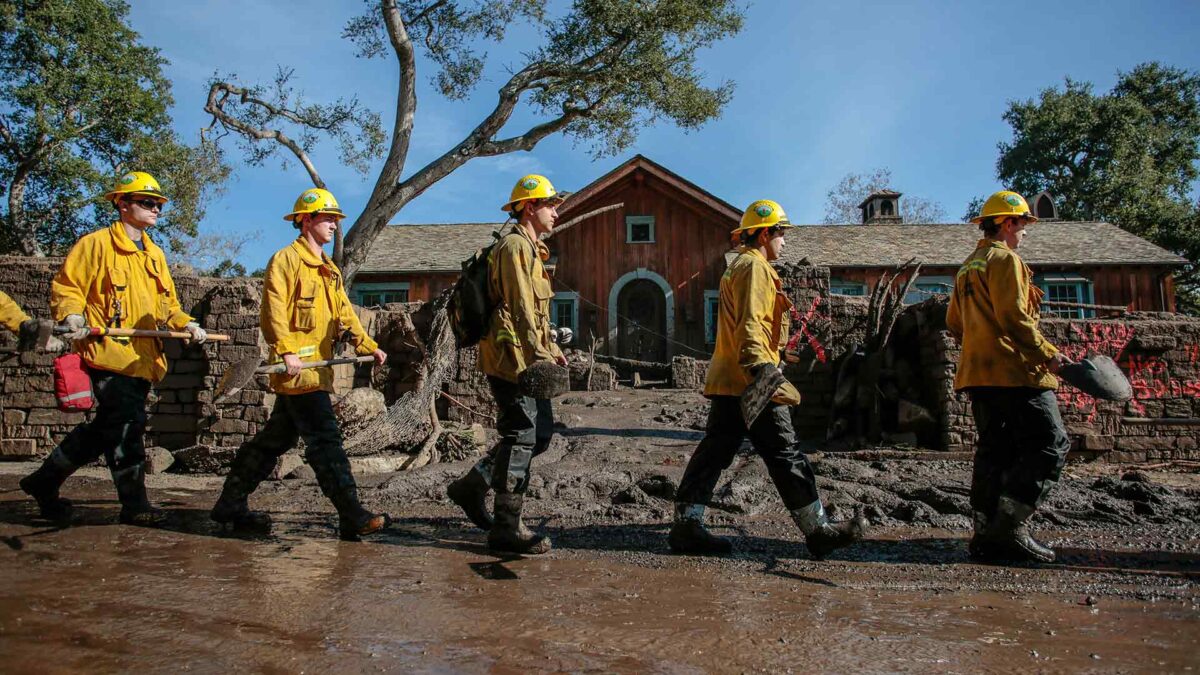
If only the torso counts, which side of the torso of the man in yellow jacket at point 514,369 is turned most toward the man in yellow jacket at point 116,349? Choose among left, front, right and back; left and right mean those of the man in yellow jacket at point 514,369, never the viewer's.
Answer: back

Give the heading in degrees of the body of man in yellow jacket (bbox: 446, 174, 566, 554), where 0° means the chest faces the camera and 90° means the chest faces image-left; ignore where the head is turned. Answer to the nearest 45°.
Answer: approximately 270°

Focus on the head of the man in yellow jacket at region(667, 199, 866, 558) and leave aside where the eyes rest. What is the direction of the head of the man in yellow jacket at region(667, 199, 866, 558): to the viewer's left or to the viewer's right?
to the viewer's right

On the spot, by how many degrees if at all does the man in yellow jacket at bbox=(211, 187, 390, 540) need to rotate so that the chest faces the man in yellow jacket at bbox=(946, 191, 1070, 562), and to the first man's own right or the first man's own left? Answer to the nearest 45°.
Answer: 0° — they already face them

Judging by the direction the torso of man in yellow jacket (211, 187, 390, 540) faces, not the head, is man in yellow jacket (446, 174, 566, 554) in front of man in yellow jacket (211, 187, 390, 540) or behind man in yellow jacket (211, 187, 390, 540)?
in front

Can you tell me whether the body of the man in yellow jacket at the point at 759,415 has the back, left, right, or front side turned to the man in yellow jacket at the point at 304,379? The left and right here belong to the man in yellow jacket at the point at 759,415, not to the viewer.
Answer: back

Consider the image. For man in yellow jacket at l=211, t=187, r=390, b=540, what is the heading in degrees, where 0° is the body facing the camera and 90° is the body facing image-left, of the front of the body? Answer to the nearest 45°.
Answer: approximately 315°

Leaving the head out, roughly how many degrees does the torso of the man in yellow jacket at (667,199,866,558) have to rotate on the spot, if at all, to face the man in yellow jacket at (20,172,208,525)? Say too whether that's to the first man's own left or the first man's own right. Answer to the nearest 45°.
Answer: approximately 180°

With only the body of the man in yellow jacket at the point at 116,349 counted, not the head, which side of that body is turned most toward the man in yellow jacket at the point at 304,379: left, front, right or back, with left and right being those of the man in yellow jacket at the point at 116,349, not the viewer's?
front

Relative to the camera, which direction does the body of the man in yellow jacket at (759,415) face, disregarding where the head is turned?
to the viewer's right

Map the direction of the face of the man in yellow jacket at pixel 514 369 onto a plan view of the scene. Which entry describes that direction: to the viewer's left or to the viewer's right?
to the viewer's right

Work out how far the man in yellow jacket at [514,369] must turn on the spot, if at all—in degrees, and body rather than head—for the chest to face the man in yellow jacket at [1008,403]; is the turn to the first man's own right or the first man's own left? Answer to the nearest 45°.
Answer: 0° — they already face them

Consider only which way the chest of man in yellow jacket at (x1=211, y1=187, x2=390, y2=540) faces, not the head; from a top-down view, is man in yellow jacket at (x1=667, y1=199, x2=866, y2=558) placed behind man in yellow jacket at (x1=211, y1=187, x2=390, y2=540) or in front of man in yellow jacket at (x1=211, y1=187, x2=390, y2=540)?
in front

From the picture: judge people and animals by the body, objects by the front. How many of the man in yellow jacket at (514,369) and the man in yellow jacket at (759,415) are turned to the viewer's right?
2
